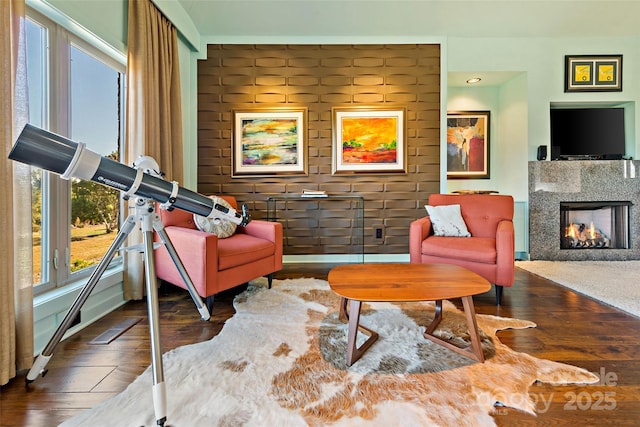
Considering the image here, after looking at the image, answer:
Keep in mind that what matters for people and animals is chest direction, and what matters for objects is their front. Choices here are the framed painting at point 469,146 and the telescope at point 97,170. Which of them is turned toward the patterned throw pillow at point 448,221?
the framed painting

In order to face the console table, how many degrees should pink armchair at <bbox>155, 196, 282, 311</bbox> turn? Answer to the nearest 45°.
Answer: approximately 90° to its left

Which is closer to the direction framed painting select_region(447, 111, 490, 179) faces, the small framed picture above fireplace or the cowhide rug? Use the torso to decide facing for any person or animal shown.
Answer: the cowhide rug

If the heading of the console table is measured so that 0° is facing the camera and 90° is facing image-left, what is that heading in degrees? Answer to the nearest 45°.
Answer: approximately 0°

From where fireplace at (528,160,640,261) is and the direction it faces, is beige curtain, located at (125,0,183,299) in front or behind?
in front

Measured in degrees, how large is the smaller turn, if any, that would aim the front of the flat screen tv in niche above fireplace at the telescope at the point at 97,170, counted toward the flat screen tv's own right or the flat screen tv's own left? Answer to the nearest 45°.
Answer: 0° — it already faces it

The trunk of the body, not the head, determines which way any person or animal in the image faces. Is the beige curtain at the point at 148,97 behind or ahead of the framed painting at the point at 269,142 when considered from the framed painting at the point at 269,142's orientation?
ahead

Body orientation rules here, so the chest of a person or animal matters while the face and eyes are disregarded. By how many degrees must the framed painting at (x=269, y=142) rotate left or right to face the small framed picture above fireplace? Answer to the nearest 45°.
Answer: approximately 90° to its left

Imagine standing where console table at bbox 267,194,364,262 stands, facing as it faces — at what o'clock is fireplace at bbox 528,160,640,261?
The fireplace is roughly at 9 o'clock from the console table.
